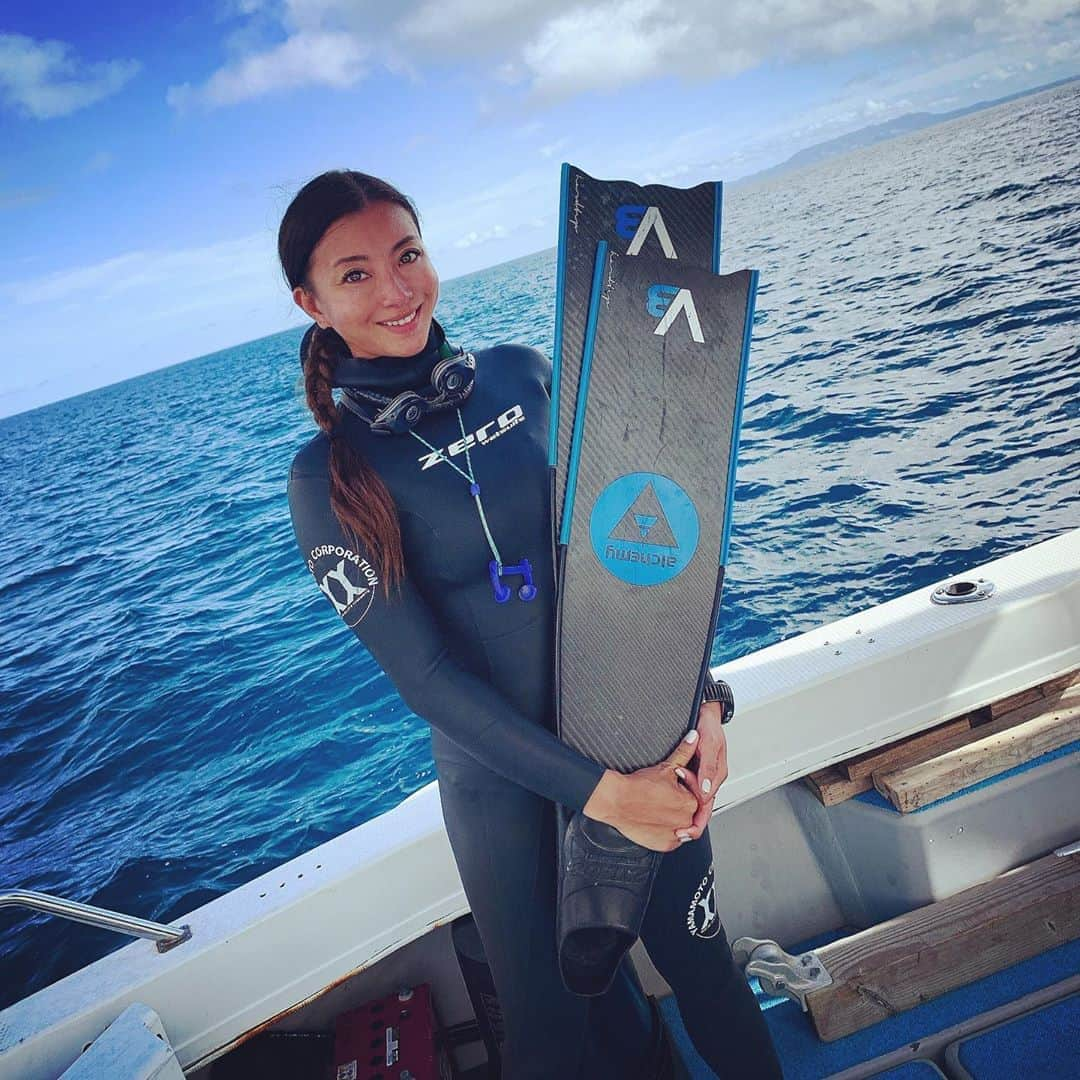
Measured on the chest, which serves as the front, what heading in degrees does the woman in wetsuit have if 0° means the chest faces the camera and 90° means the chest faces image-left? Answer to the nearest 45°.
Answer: approximately 315°
